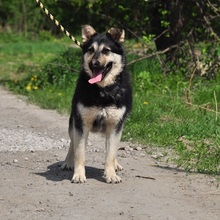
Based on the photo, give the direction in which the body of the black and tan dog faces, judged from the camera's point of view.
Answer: toward the camera
